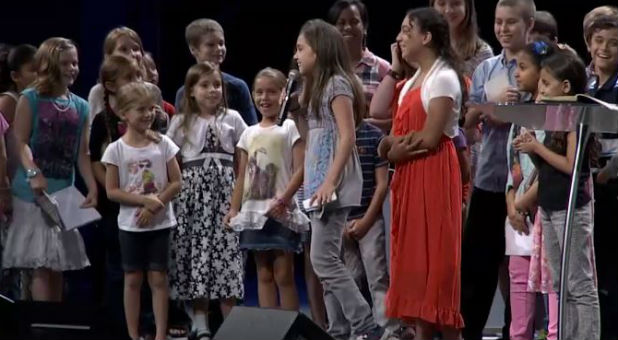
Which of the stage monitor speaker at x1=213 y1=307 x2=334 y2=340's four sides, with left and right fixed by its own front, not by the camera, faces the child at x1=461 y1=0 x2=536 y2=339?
front

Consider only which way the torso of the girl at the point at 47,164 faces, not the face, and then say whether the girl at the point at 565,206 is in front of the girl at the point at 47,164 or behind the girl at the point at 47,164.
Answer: in front

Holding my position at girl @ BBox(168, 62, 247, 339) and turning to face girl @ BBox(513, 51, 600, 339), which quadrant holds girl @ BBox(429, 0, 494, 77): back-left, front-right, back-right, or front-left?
front-left

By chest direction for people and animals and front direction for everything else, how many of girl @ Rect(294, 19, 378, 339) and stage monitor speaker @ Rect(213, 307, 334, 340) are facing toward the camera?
0

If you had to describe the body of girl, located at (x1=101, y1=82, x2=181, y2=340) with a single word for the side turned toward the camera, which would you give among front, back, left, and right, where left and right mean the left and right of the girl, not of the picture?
front

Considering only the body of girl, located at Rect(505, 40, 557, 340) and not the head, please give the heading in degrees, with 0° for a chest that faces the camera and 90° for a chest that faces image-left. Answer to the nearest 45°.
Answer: approximately 45°

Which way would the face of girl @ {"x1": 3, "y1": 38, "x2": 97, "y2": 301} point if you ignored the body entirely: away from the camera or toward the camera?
toward the camera

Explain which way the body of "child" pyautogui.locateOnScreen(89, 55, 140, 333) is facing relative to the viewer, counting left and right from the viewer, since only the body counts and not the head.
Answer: facing the viewer and to the right of the viewer

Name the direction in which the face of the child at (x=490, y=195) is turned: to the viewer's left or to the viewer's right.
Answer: to the viewer's left

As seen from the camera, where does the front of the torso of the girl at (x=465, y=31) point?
toward the camera

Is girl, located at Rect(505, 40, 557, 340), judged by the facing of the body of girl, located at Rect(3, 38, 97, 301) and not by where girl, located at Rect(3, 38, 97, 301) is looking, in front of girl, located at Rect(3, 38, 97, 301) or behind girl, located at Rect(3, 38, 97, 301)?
in front

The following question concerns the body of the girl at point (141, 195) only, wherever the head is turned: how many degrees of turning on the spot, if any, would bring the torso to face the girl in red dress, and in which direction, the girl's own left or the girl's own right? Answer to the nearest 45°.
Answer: approximately 45° to the girl's own left
